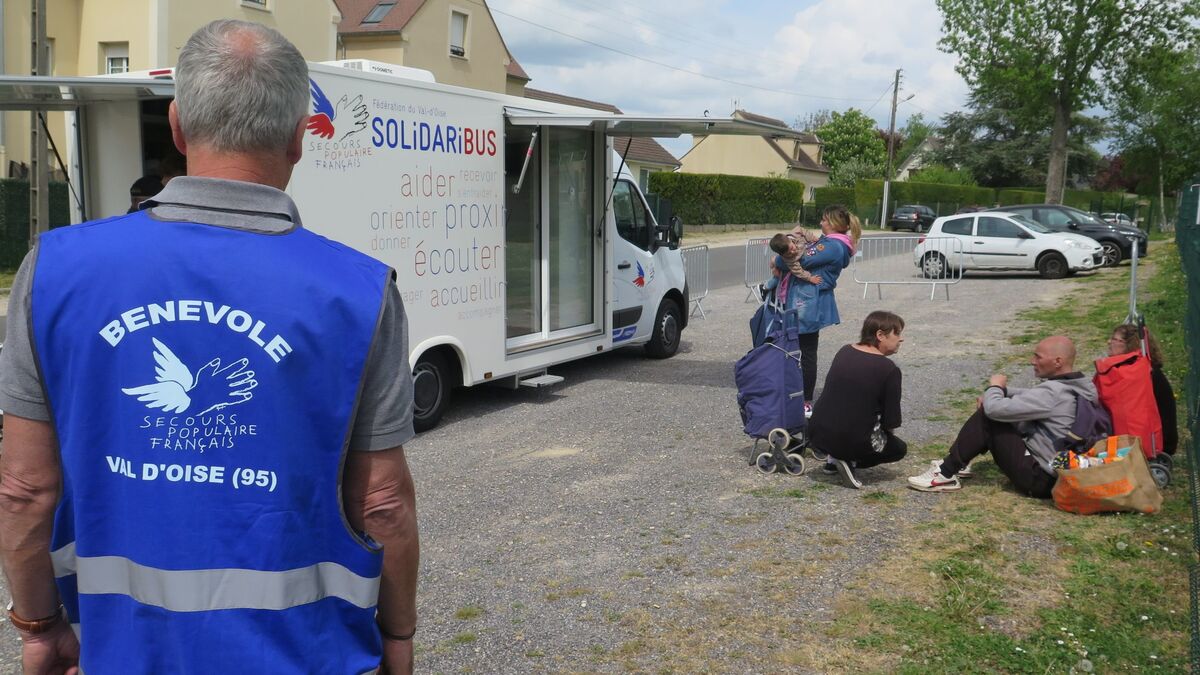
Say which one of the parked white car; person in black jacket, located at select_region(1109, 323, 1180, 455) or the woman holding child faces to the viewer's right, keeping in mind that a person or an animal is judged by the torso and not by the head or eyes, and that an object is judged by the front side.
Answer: the parked white car

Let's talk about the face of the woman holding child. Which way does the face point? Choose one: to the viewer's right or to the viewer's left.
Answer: to the viewer's left

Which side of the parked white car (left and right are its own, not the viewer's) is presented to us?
right

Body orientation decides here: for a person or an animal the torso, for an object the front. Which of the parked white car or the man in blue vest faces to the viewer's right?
the parked white car

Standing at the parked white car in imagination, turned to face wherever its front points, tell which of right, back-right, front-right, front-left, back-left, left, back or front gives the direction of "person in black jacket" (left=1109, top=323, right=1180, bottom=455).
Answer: right

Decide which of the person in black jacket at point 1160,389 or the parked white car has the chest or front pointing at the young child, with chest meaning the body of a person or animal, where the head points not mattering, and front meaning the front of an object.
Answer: the person in black jacket

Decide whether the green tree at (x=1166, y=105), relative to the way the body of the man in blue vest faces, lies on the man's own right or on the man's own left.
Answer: on the man's own right

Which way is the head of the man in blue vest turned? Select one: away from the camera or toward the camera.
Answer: away from the camera

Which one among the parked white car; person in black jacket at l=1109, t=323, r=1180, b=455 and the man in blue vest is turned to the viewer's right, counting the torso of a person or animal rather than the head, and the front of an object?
the parked white car

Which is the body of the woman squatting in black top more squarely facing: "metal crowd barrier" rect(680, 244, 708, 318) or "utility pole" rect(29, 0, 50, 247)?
the metal crowd barrier

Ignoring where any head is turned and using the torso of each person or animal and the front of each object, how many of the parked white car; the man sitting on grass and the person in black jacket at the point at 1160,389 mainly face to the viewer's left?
2

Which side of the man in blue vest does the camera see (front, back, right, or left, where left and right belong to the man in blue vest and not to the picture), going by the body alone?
back
